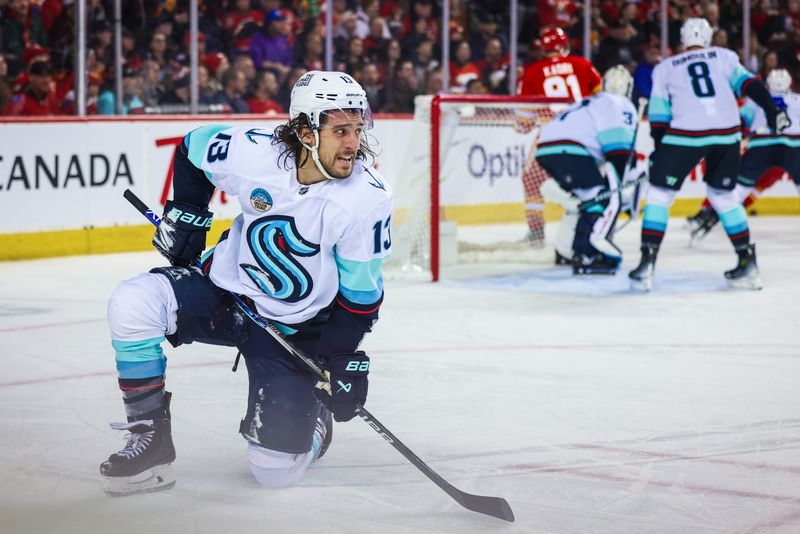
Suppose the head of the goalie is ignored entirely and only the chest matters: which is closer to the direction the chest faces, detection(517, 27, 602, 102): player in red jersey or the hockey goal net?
the player in red jersey

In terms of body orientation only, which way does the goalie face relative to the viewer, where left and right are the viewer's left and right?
facing away from the viewer and to the right of the viewer

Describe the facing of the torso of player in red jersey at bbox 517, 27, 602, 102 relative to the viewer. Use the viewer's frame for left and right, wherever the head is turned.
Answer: facing away from the viewer

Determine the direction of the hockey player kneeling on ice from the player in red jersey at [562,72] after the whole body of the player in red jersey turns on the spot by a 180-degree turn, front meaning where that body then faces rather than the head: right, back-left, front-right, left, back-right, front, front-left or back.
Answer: front

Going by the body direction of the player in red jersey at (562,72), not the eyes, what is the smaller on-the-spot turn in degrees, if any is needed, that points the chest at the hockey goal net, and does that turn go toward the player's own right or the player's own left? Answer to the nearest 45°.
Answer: approximately 135° to the player's own left

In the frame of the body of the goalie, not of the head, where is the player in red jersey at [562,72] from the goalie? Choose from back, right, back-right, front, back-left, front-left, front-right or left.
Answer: front-left

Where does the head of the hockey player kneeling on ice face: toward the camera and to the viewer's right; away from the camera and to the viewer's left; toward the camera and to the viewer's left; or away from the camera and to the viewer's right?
toward the camera and to the viewer's right

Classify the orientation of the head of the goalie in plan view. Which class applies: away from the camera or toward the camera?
away from the camera

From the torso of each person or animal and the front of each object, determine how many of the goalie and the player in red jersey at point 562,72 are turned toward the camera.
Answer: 0
